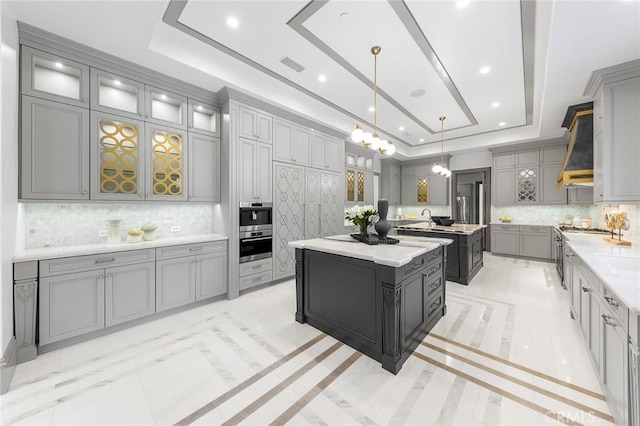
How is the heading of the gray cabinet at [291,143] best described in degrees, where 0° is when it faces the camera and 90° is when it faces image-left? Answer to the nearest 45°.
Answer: approximately 315°

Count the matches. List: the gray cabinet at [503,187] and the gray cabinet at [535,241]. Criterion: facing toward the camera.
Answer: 2

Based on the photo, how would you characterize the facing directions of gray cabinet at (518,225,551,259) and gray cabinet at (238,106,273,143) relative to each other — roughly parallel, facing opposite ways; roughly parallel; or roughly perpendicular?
roughly perpendicular

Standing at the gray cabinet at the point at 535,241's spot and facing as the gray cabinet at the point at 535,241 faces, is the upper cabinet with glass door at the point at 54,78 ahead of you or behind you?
ahead

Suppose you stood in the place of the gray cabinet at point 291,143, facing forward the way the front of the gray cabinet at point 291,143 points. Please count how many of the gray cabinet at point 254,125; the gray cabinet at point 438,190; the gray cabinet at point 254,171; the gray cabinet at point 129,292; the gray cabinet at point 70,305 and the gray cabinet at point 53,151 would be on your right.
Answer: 5

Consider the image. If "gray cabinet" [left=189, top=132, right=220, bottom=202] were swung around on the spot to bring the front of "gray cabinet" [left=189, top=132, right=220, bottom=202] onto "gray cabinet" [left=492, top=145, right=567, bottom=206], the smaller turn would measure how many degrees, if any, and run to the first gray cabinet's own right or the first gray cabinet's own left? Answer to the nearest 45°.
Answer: approximately 45° to the first gray cabinet's own left

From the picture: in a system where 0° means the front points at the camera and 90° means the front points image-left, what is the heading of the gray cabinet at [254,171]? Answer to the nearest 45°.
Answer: approximately 315°

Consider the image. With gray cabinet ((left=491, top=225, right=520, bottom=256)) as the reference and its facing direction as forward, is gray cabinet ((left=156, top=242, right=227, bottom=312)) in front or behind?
in front

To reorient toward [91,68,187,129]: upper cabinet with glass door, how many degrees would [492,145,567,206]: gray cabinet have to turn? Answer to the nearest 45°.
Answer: approximately 45° to its right

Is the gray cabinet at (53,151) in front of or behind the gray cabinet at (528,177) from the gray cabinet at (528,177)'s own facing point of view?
in front
